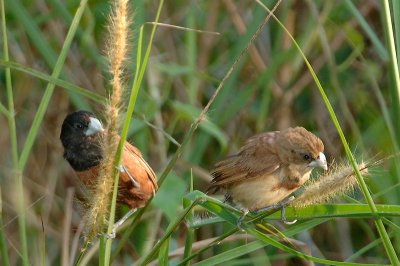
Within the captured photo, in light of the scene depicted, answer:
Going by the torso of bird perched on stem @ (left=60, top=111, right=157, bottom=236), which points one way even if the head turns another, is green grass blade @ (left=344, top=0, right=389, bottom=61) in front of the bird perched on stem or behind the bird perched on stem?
behind

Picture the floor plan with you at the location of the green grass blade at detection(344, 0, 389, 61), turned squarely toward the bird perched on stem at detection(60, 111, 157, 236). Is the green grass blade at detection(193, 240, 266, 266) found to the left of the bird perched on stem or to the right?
left

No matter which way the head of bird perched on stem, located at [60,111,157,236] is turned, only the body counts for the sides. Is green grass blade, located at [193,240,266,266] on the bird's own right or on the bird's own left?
on the bird's own left
